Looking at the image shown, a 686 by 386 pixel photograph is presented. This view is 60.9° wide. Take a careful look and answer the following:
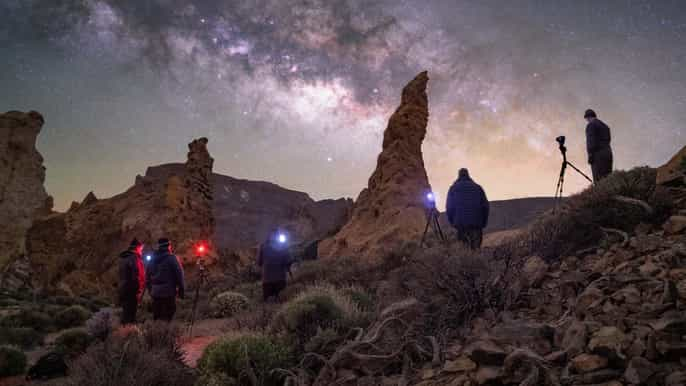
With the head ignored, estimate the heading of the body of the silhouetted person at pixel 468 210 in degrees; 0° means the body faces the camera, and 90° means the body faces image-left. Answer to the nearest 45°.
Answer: approximately 180°

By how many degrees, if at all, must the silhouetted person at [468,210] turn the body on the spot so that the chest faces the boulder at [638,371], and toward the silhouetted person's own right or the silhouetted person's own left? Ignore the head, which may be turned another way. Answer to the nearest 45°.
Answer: approximately 180°

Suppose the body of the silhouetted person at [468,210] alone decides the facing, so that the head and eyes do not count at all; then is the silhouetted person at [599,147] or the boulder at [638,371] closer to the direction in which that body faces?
the silhouetted person

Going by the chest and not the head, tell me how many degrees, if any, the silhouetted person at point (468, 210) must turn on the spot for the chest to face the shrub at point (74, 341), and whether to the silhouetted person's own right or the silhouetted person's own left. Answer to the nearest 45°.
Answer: approximately 90° to the silhouetted person's own left

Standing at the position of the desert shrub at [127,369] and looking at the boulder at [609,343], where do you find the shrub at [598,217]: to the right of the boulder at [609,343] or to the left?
left

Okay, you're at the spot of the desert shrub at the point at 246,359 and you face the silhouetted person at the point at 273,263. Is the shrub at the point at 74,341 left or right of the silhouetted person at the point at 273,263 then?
left

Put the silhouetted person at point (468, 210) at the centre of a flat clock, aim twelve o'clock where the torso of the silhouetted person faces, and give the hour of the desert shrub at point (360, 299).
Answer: The desert shrub is roughly at 8 o'clock from the silhouetted person.

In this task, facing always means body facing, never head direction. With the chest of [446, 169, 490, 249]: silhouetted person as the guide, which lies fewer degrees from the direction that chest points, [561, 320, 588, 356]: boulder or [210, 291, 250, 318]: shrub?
the shrub

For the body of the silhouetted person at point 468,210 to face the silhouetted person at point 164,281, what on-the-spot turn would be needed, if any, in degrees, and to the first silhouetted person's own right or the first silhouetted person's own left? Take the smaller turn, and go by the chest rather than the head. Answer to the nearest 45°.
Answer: approximately 90° to the first silhouetted person's own left

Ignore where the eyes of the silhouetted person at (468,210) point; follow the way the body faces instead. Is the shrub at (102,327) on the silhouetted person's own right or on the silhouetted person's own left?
on the silhouetted person's own left

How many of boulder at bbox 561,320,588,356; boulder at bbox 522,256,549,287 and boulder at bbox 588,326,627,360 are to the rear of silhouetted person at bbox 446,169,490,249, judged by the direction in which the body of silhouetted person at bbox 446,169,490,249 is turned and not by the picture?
3

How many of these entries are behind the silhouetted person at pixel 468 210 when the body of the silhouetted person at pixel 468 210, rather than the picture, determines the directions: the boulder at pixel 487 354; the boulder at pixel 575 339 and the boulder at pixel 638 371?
3

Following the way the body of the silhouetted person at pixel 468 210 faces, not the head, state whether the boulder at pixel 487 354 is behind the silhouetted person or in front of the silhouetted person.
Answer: behind
